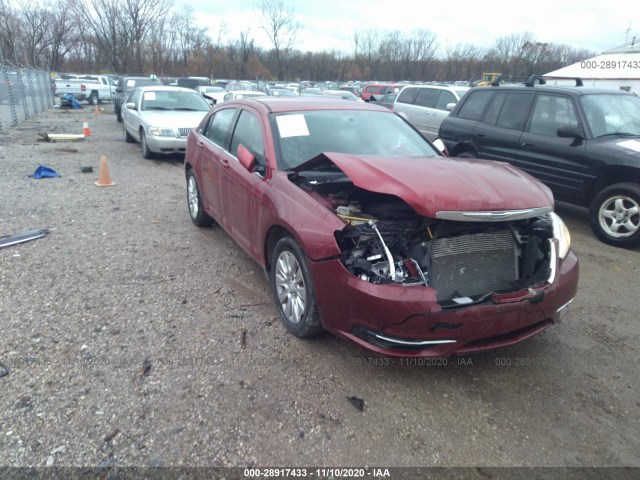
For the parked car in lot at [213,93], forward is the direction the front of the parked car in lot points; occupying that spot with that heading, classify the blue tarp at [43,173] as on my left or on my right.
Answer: on my right

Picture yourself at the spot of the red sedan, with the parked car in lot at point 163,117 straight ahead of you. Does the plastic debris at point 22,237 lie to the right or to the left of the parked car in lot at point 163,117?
left

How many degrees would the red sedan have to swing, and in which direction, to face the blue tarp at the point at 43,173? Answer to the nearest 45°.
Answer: approximately 180°

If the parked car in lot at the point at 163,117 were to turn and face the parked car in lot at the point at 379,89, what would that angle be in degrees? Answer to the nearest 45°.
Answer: approximately 90° to its left

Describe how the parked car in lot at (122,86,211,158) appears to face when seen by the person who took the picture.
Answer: facing the viewer and to the right of the viewer

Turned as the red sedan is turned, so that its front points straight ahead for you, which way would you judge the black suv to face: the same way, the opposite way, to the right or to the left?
the same way

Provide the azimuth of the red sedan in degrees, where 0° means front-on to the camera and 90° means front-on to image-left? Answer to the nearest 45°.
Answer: approximately 315°

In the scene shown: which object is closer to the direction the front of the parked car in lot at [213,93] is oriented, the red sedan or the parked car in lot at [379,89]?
the red sedan

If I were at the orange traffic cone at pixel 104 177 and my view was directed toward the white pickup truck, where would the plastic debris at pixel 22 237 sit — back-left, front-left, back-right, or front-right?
back-left

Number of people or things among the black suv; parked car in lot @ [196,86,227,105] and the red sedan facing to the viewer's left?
0

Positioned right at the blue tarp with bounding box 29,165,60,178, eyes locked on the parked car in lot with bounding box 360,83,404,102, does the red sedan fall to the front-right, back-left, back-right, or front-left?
back-right

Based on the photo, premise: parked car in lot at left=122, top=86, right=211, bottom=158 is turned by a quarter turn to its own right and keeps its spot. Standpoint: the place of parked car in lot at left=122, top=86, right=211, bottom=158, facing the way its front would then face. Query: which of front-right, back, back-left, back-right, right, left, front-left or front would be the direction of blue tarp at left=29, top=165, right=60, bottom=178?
front
